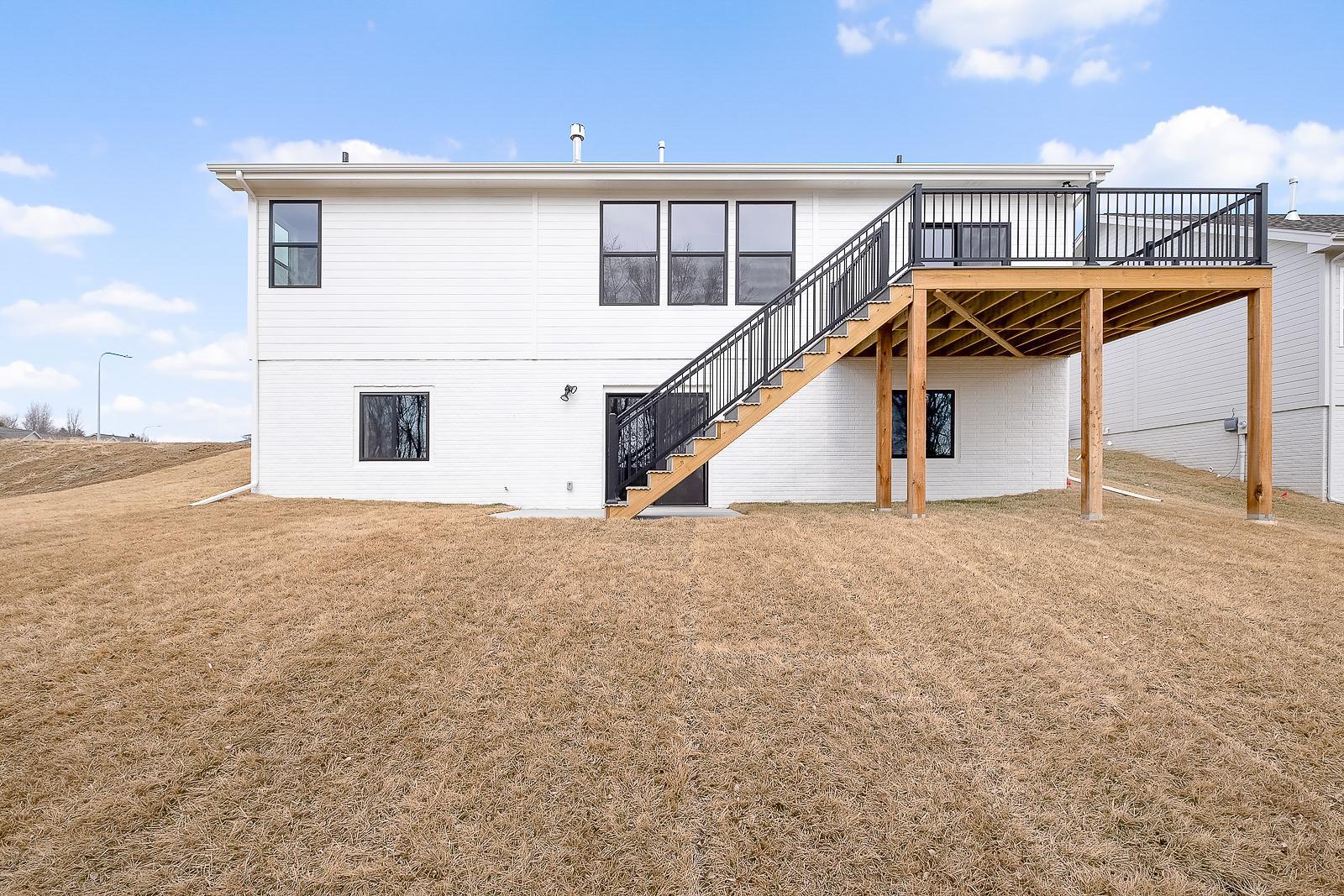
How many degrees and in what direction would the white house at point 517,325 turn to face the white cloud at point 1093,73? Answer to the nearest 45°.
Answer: approximately 45° to its right

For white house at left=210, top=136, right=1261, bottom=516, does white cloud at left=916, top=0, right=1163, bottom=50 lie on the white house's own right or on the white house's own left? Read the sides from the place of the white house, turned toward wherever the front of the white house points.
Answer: on the white house's own right

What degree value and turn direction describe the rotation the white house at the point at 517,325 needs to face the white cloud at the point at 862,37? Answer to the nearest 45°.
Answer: approximately 45° to its right

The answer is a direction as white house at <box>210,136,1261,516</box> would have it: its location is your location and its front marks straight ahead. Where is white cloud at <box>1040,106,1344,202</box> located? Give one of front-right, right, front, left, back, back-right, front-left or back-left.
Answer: front-right

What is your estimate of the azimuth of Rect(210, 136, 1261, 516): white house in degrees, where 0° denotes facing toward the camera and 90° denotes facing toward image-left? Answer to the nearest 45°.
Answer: approximately 180°

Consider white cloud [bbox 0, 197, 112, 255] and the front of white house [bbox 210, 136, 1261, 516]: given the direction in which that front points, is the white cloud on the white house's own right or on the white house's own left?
on the white house's own left

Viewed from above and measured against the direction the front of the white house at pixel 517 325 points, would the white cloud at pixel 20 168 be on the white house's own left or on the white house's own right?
on the white house's own left

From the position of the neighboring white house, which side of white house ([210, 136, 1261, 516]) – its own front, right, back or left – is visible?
right

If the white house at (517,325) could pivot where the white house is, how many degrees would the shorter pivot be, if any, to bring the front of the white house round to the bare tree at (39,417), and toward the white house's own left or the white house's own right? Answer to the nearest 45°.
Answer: approximately 45° to the white house's own left
